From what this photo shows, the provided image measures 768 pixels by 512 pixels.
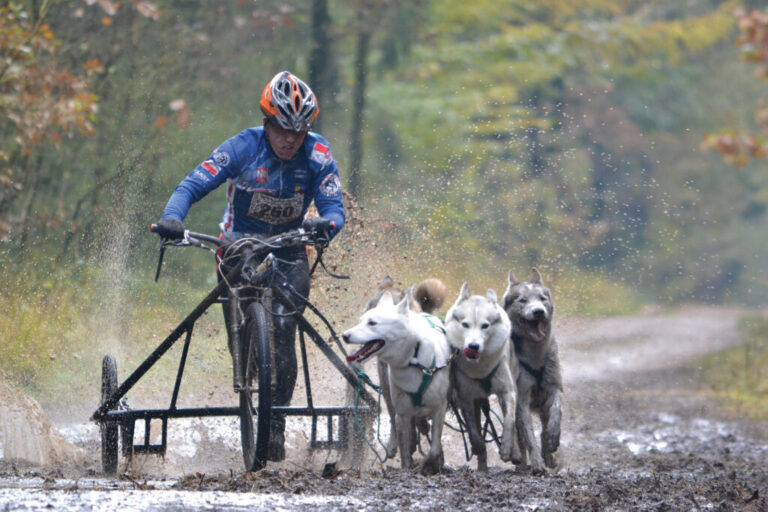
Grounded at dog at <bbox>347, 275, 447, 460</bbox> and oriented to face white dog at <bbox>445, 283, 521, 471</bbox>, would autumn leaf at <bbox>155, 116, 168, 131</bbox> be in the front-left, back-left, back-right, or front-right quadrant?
back-left

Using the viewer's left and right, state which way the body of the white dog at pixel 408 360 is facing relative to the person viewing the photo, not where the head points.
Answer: facing the viewer

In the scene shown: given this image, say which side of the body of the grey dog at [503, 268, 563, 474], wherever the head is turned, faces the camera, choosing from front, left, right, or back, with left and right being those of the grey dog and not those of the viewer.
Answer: front

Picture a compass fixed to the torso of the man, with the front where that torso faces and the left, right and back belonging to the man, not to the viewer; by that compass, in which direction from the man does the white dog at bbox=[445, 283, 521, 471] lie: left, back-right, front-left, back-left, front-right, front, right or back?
left

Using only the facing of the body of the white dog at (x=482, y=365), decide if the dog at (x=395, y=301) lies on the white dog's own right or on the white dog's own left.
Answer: on the white dog's own right

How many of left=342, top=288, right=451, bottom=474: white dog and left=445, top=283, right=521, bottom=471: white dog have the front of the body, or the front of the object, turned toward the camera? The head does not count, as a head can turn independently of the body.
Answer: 2

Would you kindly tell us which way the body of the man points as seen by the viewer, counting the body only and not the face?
toward the camera

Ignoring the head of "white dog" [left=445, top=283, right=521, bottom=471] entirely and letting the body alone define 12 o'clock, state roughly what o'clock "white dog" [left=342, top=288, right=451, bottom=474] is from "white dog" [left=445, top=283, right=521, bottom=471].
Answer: "white dog" [left=342, top=288, right=451, bottom=474] is roughly at 2 o'clock from "white dog" [left=445, top=283, right=521, bottom=471].

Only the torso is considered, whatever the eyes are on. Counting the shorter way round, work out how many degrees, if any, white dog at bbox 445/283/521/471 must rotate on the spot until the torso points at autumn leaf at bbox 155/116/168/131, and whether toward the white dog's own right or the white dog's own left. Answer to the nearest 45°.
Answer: approximately 135° to the white dog's own right

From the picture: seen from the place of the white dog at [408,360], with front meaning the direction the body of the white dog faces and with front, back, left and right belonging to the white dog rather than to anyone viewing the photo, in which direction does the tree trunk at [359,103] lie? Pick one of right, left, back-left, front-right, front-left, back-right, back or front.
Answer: back

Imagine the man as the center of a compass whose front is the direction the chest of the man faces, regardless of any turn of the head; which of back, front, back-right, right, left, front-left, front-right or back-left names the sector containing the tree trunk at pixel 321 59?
back

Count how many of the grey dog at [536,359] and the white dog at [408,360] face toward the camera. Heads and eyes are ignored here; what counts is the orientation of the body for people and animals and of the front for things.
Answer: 2

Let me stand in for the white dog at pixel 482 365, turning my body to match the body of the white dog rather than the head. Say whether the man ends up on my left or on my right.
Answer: on my right
